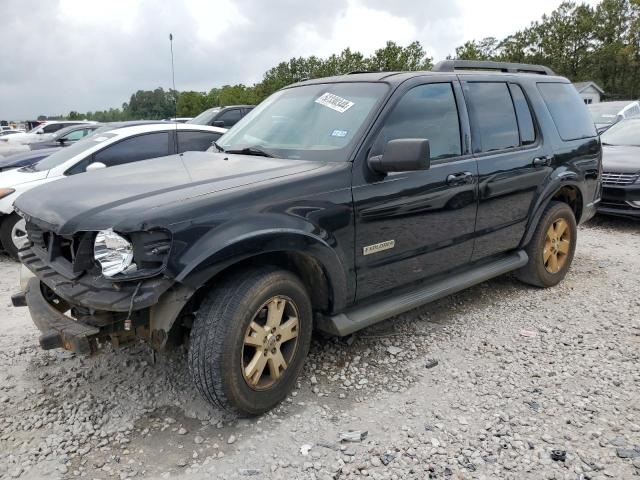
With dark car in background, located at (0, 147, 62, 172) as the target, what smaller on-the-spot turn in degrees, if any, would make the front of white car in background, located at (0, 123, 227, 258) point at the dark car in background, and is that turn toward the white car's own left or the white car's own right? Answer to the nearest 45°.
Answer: approximately 90° to the white car's own right

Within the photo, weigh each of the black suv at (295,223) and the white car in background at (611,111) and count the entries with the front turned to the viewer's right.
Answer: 0

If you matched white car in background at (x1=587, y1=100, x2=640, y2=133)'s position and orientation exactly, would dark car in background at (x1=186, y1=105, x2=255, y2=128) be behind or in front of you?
in front

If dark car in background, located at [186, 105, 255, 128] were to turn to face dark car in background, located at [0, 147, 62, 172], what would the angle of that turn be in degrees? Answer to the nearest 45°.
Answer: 0° — it already faces it

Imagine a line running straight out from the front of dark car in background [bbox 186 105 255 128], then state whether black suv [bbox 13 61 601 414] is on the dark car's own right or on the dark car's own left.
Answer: on the dark car's own left

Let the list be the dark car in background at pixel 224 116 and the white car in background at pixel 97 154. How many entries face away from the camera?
0

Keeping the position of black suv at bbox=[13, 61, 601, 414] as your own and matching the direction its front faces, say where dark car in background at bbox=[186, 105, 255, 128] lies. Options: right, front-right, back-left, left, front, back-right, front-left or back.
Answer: back-right
